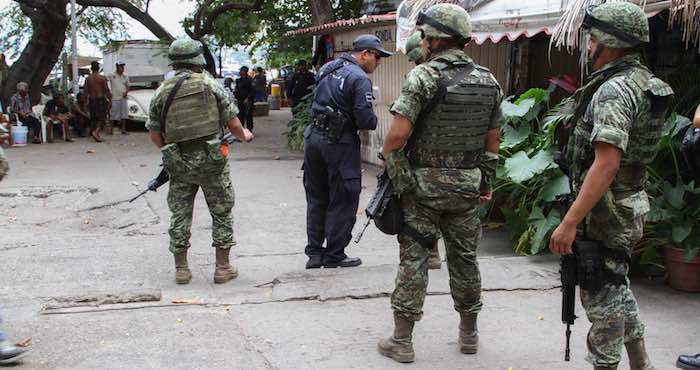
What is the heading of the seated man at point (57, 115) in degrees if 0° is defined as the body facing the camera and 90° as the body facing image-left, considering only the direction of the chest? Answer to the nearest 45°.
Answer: approximately 0°

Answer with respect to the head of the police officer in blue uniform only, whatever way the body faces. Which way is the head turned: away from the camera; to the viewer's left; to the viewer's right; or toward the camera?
to the viewer's right

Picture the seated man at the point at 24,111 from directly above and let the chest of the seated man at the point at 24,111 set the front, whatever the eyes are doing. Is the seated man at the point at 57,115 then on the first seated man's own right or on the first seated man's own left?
on the first seated man's own left

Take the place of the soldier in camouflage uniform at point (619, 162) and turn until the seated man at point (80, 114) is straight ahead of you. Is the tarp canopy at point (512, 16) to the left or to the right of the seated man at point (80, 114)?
right

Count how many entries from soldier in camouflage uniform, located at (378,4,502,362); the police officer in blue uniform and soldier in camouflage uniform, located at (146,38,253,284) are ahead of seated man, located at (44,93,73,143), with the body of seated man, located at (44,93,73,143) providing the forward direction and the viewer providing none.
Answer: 3

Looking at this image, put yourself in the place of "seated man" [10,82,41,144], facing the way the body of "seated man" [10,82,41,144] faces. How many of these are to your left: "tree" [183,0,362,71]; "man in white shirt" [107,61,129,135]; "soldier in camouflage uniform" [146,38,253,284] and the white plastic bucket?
2

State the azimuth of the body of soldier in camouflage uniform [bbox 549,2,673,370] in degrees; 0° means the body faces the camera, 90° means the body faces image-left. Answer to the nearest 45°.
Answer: approximately 90°

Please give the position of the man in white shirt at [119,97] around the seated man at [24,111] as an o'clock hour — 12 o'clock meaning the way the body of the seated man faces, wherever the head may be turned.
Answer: The man in white shirt is roughly at 9 o'clock from the seated man.

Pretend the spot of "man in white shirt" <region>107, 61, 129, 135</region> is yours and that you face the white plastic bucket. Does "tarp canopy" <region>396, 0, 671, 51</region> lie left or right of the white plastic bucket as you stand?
left

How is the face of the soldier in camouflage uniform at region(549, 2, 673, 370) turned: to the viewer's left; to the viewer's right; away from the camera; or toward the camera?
to the viewer's left

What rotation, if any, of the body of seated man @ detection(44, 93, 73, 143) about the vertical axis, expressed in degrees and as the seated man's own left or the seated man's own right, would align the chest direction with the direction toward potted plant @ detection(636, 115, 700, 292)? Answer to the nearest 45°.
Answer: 0° — they already face it
